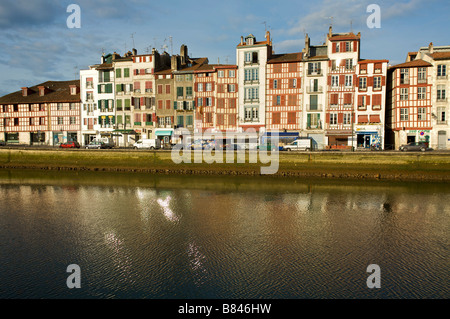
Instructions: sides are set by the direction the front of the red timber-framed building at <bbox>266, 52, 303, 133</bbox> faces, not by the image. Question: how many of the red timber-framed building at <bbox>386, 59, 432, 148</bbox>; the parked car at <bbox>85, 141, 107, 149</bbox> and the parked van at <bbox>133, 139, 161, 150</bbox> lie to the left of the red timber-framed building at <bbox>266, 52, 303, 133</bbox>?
1

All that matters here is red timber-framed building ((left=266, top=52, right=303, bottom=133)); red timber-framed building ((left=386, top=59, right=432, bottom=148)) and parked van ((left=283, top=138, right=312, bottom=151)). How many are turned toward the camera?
2

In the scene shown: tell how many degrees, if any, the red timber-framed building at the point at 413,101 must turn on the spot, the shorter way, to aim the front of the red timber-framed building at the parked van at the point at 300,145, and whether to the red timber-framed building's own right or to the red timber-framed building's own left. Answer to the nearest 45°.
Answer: approximately 45° to the red timber-framed building's own right

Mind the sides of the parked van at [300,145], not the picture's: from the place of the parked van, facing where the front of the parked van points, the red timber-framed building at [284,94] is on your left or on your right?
on your right

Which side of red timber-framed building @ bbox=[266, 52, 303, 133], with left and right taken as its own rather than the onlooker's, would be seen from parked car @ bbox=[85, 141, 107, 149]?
right

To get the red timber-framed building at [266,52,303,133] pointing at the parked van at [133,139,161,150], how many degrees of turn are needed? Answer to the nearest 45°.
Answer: approximately 90° to its right

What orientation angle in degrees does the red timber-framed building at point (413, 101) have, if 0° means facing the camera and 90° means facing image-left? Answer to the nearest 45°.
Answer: approximately 0°

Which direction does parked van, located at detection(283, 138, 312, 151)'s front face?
to the viewer's left
